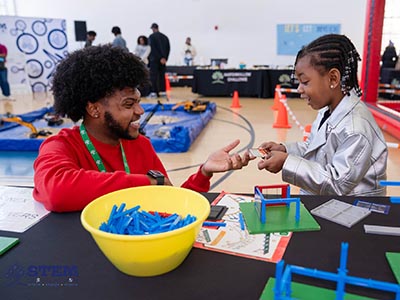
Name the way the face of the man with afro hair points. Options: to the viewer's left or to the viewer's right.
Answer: to the viewer's right

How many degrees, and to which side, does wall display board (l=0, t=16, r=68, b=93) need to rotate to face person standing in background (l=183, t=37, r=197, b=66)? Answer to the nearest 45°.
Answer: approximately 90° to its left

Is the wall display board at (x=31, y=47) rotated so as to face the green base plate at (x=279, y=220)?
yes

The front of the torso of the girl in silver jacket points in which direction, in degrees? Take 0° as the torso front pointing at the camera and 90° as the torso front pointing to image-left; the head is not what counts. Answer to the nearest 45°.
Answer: approximately 90°

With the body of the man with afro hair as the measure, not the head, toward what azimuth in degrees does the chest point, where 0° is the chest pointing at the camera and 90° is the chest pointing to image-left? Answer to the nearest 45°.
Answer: approximately 315°

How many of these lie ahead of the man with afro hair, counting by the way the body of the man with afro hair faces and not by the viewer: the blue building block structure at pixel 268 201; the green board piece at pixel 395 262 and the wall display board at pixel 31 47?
2

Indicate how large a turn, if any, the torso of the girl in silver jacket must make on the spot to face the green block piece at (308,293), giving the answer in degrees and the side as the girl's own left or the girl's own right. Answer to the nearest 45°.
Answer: approximately 90° to the girl's own left

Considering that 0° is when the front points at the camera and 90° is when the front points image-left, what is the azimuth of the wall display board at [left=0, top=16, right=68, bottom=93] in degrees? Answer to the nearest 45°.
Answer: approximately 0°

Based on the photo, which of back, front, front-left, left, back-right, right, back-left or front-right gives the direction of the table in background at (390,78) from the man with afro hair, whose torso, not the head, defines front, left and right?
left

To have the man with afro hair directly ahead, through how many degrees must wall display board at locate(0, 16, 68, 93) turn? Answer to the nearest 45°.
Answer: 0° — it already faces them

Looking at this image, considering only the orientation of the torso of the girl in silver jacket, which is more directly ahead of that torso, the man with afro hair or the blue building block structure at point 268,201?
the man with afro hair
